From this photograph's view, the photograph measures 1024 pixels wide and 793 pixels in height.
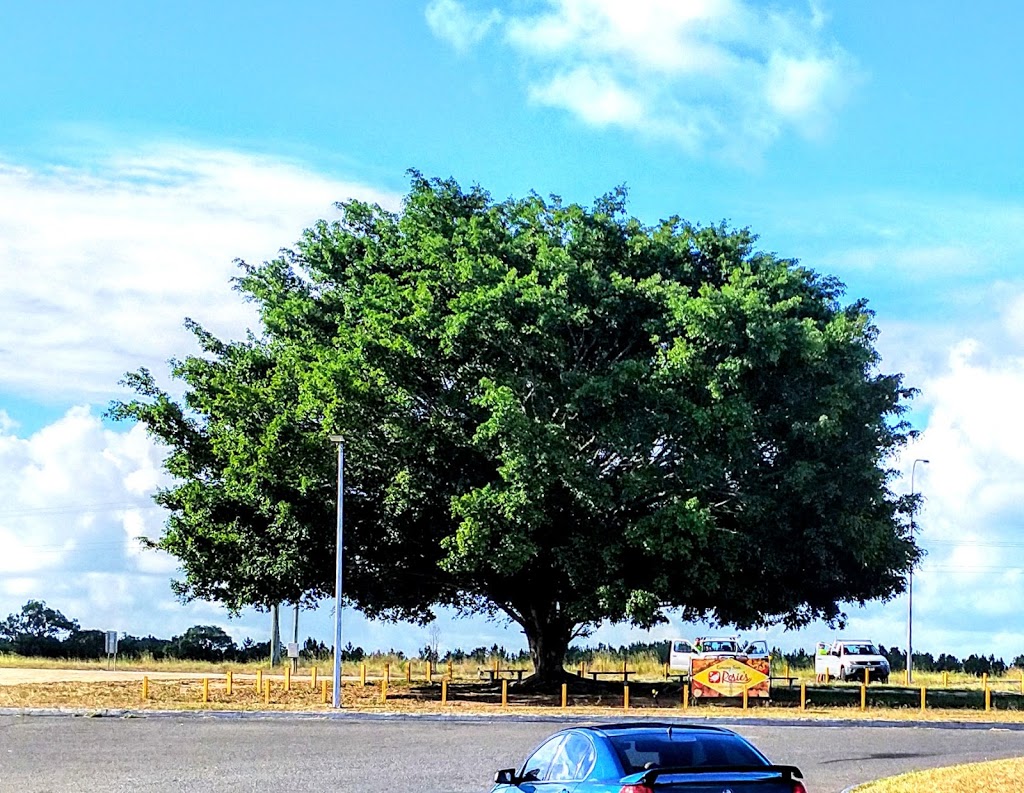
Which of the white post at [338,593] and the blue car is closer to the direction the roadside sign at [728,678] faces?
the blue car

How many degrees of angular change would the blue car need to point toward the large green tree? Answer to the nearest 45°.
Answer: approximately 45° to its right

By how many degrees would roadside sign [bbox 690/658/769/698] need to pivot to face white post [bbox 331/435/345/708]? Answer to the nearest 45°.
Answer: approximately 90° to its right

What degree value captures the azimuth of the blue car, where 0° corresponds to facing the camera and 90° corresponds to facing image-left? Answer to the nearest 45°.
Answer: approximately 135°

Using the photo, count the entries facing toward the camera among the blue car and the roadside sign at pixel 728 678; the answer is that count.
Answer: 1

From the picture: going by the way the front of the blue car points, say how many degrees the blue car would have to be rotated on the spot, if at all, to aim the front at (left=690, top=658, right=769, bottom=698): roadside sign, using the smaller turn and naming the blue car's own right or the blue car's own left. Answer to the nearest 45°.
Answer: approximately 45° to the blue car's own right

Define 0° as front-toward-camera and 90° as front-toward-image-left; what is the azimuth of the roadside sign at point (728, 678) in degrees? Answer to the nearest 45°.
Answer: approximately 0°

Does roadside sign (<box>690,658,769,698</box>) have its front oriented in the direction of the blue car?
yes
